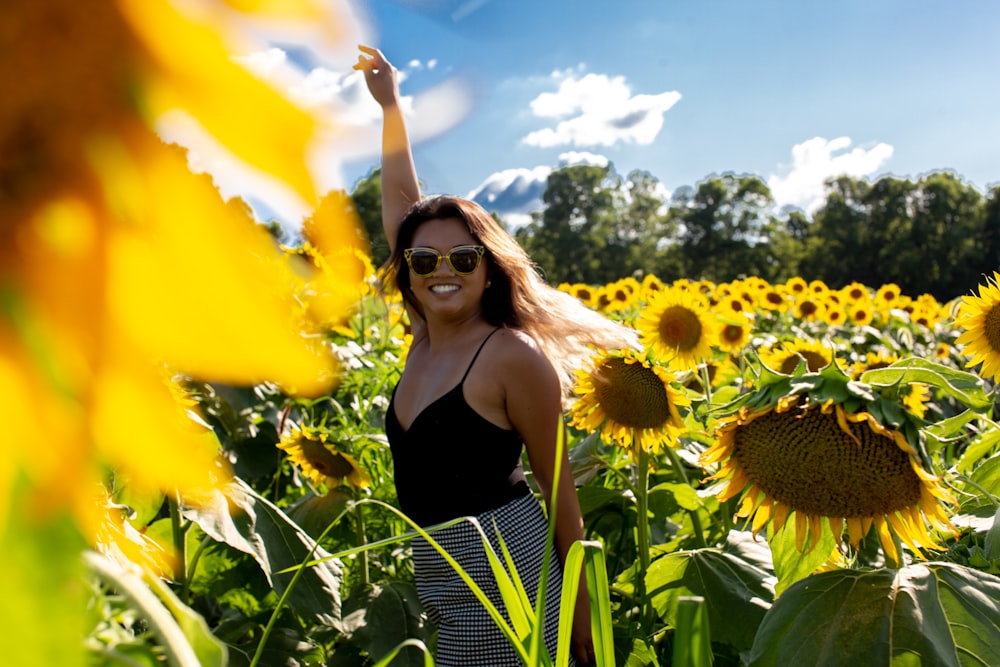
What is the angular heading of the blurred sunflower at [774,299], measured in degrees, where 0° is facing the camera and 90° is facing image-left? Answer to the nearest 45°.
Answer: approximately 0°

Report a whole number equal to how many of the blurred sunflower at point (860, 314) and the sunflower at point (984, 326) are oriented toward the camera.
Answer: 2

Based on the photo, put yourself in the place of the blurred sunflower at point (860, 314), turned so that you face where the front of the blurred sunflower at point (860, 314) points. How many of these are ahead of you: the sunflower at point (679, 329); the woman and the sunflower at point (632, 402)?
3

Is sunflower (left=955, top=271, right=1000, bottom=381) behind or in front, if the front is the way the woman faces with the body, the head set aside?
behind

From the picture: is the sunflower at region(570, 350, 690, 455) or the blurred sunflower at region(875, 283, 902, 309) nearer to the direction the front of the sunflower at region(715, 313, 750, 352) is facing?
the sunflower

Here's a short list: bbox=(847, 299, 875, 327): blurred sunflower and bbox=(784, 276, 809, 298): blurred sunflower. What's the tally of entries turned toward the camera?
2
